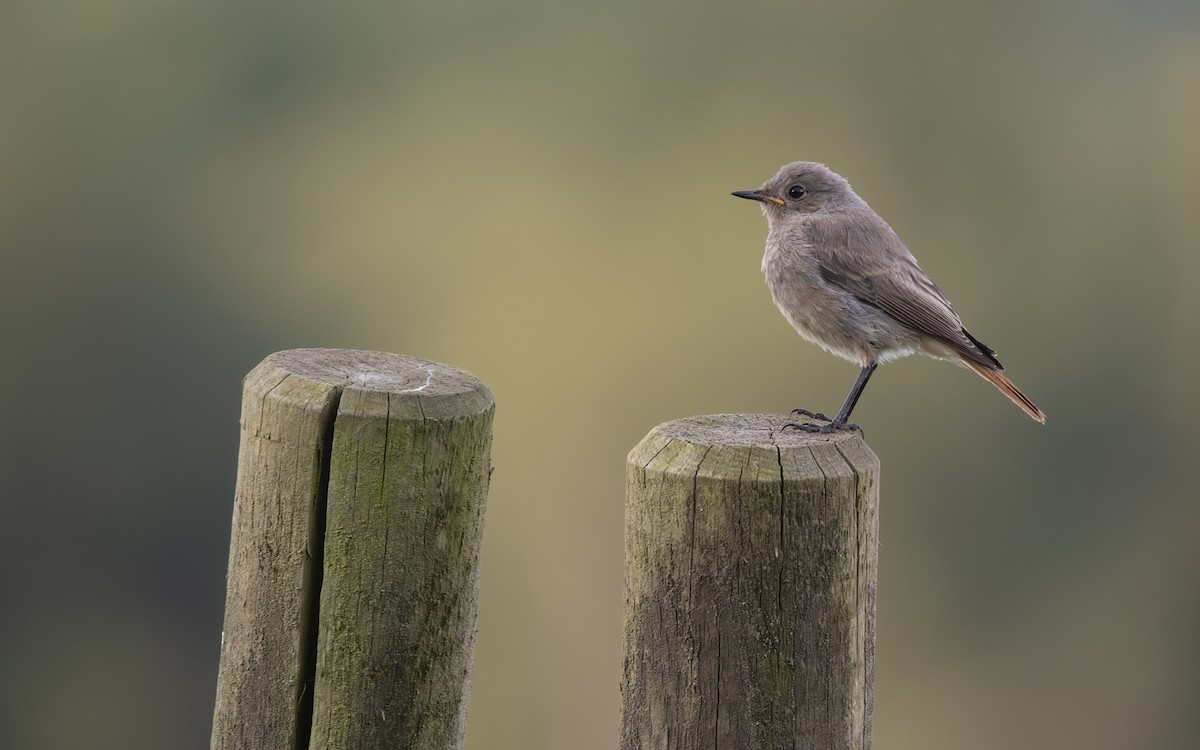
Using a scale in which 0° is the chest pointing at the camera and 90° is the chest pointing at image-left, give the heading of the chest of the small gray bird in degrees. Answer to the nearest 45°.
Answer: approximately 90°

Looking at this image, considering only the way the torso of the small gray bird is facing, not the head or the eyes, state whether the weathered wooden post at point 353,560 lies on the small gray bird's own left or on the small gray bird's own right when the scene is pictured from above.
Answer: on the small gray bird's own left
